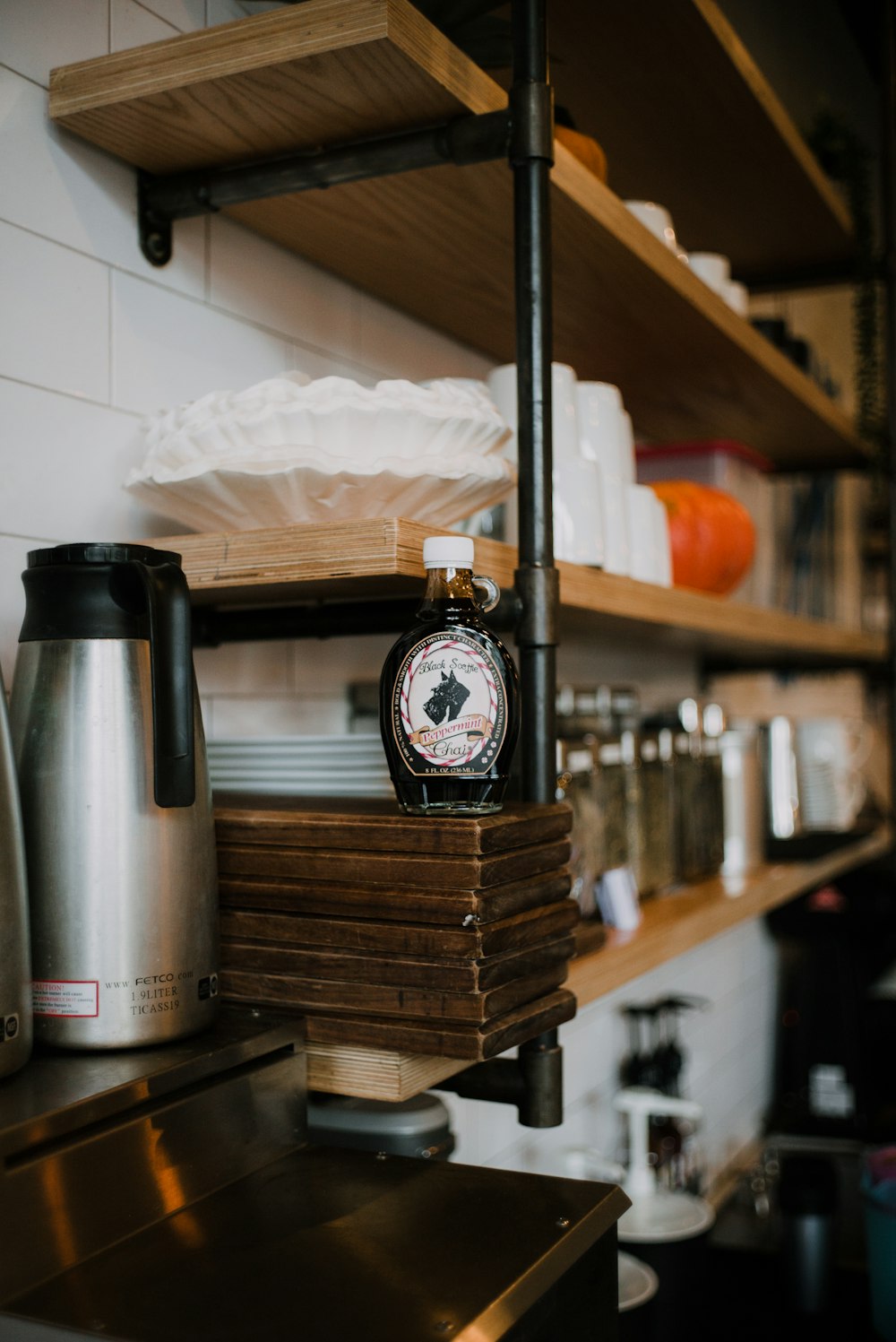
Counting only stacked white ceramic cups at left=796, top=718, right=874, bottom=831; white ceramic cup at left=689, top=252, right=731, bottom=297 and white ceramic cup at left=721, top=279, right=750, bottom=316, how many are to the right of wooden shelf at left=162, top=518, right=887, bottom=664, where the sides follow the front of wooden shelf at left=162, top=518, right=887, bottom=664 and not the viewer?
0

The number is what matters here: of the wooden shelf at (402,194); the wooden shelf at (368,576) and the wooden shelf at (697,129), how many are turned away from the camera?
0

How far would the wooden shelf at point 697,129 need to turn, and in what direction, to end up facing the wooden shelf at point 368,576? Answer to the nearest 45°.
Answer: approximately 45° to its right

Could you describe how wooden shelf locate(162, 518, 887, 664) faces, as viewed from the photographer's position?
facing the viewer and to the right of the viewer

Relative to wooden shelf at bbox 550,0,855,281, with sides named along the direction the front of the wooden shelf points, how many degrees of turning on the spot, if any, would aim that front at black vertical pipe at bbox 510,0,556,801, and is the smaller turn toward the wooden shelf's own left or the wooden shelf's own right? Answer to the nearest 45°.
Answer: approximately 45° to the wooden shelf's own right

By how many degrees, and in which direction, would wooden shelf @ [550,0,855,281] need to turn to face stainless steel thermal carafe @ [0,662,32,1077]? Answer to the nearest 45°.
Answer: approximately 45° to its right

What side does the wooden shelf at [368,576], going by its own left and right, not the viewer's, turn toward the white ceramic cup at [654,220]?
left

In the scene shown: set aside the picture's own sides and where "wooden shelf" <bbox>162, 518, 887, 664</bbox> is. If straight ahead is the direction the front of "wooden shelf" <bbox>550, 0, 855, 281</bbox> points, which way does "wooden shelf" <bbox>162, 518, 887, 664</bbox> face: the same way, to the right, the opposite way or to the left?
the same way

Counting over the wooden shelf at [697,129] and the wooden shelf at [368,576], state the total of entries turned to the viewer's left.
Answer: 0

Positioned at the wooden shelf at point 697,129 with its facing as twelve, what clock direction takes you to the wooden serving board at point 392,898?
The wooden serving board is roughly at 2 o'clock from the wooden shelf.

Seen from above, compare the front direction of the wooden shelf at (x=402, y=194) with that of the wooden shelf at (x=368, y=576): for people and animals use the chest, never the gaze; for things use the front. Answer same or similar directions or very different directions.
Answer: same or similar directions
